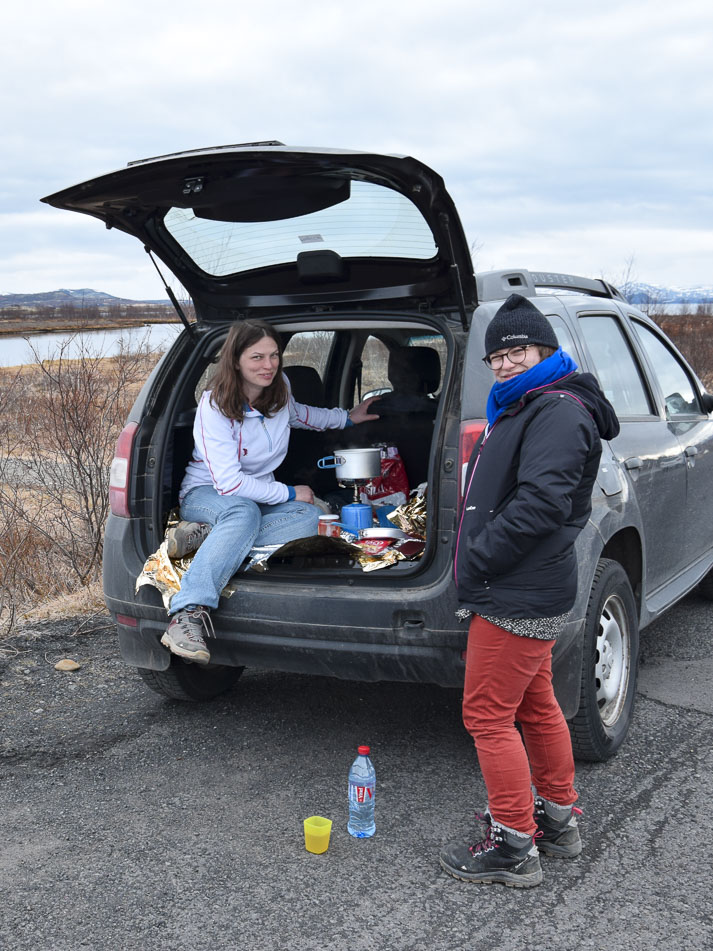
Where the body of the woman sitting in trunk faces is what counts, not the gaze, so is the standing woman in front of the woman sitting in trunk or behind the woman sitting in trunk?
in front

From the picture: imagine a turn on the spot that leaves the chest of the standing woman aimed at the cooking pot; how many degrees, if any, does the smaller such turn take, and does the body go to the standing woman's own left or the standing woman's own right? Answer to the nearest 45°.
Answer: approximately 45° to the standing woman's own right

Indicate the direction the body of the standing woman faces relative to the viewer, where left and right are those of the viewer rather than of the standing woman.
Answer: facing to the left of the viewer

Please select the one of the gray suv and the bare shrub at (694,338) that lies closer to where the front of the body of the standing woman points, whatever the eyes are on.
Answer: the gray suv

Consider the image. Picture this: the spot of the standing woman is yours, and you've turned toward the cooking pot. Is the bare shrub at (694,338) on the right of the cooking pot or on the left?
right

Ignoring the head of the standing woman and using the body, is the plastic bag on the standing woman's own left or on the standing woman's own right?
on the standing woman's own right

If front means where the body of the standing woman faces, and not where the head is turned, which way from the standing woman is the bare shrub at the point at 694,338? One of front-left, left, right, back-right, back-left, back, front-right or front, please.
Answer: right

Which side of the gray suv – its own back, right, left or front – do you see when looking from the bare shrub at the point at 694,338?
front

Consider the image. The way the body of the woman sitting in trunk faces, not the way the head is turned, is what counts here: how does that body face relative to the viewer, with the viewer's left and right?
facing the viewer and to the right of the viewer

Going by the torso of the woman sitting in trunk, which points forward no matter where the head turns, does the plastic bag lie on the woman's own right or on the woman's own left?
on the woman's own left

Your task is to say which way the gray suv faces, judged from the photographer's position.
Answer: facing away from the viewer and to the right of the viewer

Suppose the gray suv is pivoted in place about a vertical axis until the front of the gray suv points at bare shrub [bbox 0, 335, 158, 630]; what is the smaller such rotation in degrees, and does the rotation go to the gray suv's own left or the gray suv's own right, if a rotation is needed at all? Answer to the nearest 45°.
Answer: approximately 90° to the gray suv's own left
